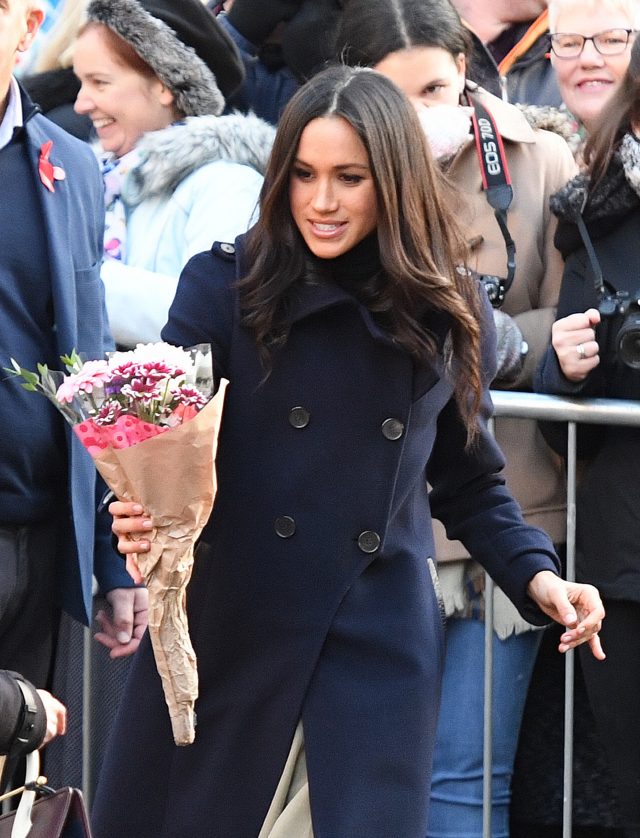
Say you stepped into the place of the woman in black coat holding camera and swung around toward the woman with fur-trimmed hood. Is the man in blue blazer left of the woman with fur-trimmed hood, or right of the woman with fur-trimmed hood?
left

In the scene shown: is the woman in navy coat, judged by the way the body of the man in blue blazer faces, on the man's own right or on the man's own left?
on the man's own left

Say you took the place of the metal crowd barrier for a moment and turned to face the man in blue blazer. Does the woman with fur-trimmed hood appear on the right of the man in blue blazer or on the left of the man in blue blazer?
right

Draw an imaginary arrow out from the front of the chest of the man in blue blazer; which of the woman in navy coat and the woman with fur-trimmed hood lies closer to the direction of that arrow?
the woman in navy coat

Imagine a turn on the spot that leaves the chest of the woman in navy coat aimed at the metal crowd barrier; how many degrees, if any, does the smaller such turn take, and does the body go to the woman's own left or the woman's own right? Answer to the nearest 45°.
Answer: approximately 135° to the woman's own left

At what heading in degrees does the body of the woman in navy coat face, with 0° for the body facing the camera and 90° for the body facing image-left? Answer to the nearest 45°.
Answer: approximately 0°

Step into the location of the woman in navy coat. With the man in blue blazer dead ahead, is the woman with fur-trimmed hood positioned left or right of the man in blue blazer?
right

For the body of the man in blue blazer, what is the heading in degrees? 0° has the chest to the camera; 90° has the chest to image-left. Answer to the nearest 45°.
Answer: approximately 0°

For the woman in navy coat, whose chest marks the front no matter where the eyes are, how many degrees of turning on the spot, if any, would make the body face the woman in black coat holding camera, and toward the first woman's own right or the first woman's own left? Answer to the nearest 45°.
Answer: approximately 135° to the first woman's own left

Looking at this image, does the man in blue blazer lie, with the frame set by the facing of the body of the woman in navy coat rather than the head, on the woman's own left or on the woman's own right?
on the woman's own right

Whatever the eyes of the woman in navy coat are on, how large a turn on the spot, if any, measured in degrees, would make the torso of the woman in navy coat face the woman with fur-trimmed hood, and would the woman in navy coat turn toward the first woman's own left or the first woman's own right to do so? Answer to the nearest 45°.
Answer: approximately 180°
